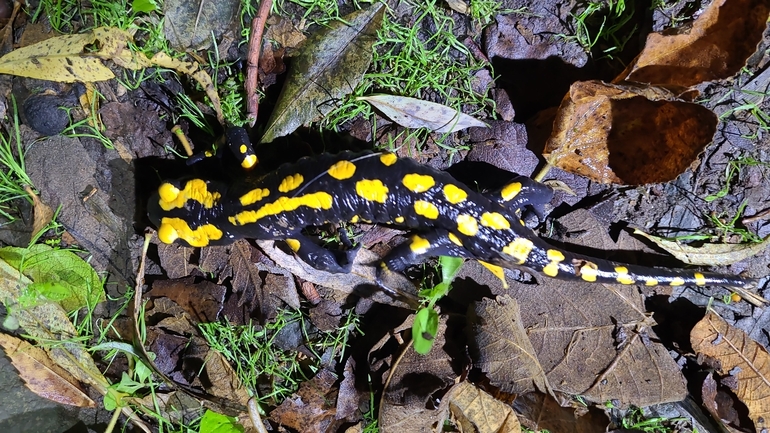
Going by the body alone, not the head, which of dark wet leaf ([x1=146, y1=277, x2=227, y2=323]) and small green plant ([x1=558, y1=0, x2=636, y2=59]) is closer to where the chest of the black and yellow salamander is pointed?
the dark wet leaf

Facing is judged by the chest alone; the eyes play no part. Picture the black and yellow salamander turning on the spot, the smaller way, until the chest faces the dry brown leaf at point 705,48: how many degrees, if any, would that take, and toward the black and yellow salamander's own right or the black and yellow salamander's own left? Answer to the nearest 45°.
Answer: approximately 180°

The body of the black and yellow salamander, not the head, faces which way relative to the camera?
to the viewer's left

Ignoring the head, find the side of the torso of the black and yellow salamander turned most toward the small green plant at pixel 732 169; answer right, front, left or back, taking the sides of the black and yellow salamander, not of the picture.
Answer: back

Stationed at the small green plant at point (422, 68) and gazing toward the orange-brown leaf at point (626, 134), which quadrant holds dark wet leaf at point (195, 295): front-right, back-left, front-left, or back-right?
back-right

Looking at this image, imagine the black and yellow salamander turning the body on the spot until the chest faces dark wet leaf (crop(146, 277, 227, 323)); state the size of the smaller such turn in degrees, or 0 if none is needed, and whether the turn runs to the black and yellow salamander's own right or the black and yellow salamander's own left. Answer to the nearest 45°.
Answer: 0° — it already faces it

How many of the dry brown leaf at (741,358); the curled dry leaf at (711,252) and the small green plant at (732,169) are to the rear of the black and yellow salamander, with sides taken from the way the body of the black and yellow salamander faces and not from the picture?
3

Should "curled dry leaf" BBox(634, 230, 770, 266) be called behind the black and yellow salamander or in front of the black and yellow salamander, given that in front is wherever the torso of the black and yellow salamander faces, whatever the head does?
behind

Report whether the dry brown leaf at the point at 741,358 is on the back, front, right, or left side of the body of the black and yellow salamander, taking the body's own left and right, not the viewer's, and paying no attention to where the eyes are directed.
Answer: back
